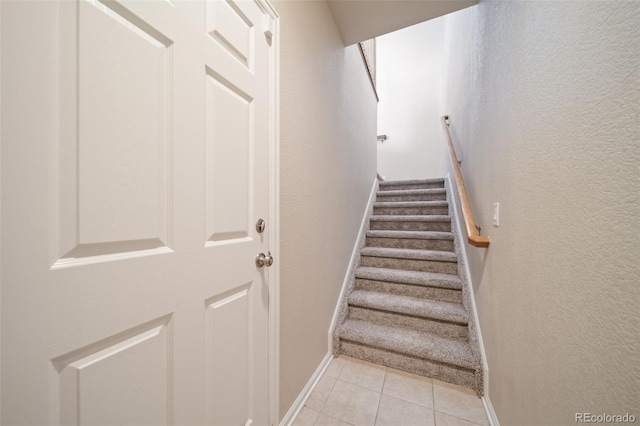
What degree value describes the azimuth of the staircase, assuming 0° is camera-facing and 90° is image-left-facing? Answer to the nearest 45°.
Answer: approximately 0°

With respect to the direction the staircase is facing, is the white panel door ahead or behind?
ahead
